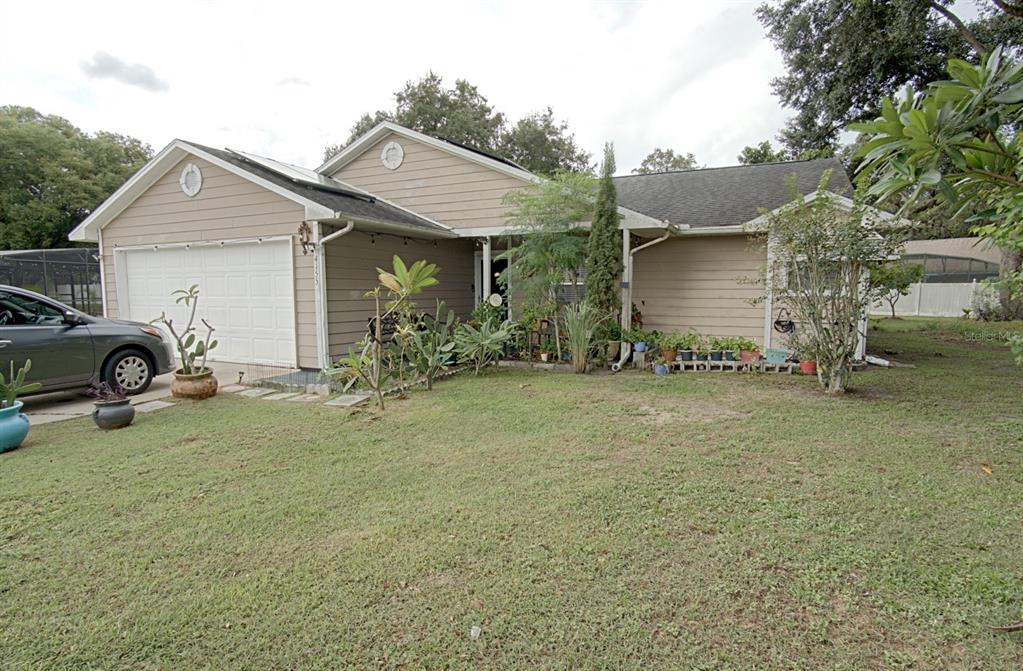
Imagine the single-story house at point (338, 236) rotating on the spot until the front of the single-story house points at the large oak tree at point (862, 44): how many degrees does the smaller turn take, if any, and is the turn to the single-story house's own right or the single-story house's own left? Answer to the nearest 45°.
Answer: approximately 135° to the single-story house's own left

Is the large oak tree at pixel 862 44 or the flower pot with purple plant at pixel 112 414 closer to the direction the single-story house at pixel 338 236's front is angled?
the flower pot with purple plant

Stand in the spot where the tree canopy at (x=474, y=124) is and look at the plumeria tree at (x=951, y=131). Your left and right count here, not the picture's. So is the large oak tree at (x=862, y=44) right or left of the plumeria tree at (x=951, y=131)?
left

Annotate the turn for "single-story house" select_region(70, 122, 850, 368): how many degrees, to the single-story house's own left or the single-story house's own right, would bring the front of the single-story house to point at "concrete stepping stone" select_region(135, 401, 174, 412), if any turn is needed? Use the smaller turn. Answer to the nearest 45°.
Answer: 0° — it already faces it

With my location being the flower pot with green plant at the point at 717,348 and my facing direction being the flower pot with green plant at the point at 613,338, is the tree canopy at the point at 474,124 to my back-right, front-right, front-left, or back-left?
front-right

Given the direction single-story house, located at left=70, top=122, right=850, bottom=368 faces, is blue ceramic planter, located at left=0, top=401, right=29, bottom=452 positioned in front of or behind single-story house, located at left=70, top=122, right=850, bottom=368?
in front

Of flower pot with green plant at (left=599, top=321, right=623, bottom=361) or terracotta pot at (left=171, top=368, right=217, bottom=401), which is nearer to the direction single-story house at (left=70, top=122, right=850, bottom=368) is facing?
the terracotta pot

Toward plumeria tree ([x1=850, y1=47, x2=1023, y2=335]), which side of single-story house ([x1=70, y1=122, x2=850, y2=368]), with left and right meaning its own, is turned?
left

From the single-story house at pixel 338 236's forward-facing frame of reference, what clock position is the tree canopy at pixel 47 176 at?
The tree canopy is roughly at 3 o'clock from the single-story house.

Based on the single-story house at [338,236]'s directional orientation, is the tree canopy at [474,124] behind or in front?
behind
